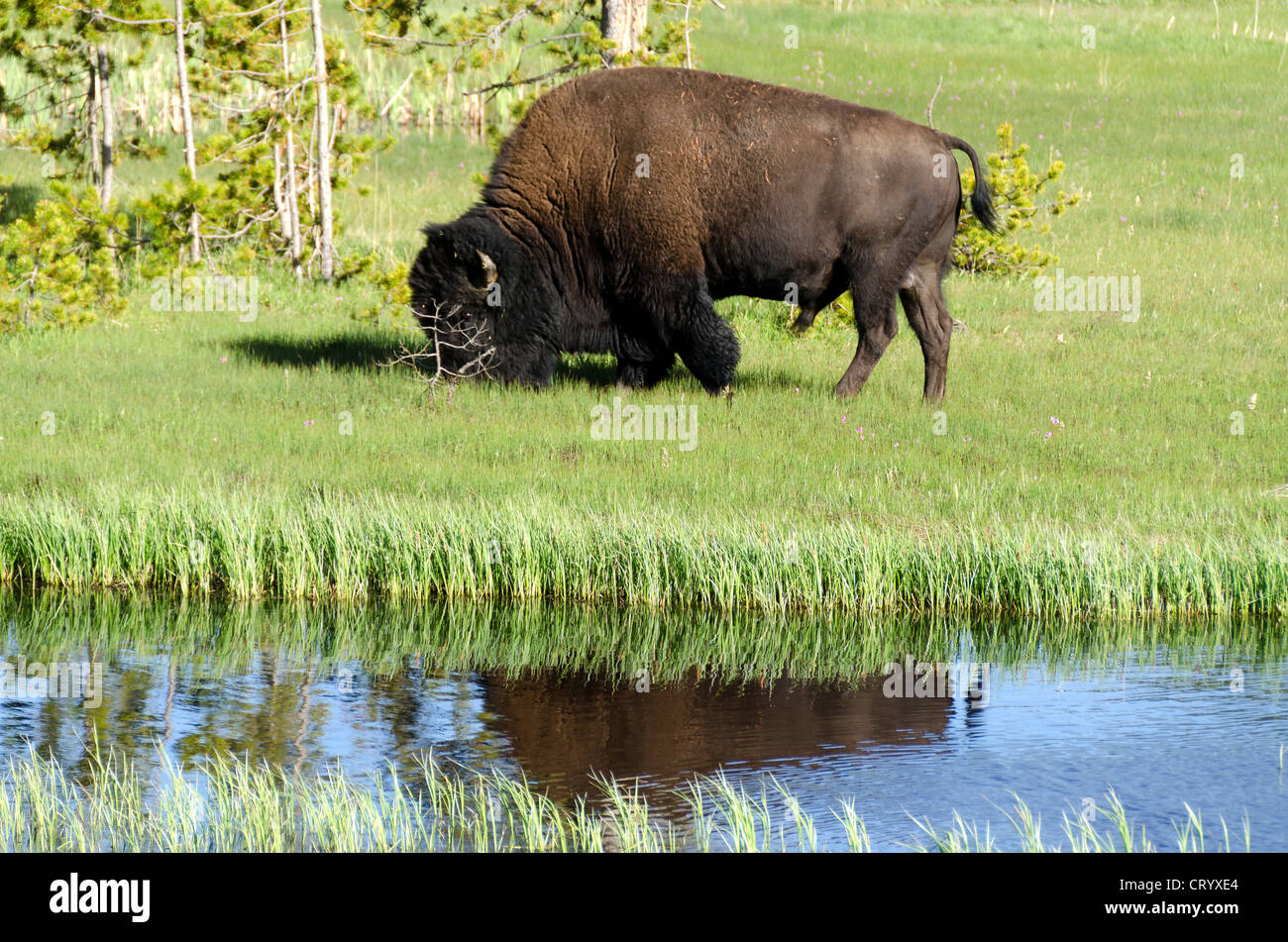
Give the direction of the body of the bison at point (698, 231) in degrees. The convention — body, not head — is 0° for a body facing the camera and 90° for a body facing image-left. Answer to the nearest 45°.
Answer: approximately 90°
